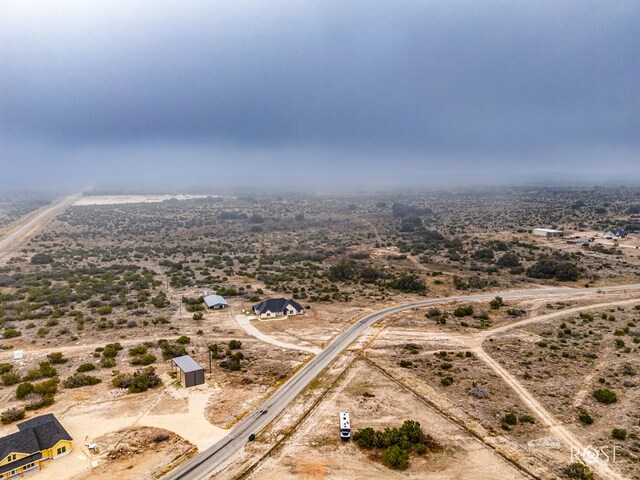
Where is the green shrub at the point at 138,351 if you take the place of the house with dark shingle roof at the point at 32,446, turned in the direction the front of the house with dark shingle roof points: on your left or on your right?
on your left

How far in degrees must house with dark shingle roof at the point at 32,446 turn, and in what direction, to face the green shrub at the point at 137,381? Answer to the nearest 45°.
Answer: approximately 90° to its left

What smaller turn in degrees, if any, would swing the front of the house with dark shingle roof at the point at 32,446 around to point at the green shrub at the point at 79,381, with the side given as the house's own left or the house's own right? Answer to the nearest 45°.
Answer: approximately 135° to the house's own left

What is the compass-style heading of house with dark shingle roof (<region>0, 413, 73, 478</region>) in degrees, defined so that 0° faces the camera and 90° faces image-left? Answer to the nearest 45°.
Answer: approximately 315°

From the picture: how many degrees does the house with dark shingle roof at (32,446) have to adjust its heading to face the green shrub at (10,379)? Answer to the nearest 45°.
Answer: approximately 135° to its left

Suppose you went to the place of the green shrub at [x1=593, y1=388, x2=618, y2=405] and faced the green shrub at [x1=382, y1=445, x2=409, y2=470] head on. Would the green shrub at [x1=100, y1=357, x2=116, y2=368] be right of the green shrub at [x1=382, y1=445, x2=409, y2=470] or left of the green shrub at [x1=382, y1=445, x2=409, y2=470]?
right

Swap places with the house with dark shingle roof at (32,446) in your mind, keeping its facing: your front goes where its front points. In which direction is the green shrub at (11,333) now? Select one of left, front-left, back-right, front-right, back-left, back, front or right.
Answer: back-left

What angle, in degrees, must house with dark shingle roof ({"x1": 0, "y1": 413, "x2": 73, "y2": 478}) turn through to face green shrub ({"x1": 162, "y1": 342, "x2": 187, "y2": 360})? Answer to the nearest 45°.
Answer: approximately 90° to its left

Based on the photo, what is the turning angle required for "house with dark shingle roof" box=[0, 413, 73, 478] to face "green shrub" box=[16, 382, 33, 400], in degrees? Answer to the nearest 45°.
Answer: approximately 135° to its left

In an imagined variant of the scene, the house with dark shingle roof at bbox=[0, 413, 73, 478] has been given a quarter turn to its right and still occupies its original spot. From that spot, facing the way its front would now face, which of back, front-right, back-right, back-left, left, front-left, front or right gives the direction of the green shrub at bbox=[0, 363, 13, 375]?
back-right

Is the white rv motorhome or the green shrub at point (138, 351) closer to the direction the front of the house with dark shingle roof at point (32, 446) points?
the white rv motorhome
